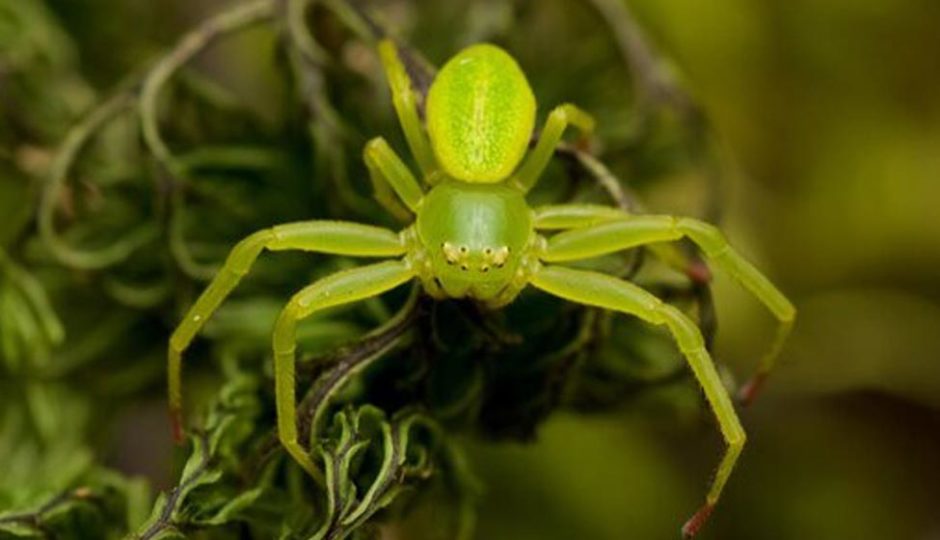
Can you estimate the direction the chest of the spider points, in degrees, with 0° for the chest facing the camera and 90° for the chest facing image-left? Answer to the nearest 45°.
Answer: approximately 0°
